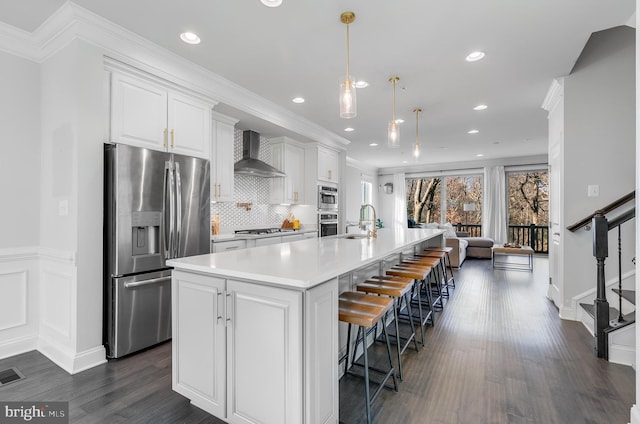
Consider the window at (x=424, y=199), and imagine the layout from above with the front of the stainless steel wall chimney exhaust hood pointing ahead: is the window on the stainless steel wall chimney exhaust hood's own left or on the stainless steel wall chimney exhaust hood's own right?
on the stainless steel wall chimney exhaust hood's own left

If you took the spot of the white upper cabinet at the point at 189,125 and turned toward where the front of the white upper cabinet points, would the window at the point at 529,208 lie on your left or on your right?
on your left

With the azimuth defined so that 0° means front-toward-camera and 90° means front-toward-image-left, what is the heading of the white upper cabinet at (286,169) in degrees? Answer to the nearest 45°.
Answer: approximately 315°

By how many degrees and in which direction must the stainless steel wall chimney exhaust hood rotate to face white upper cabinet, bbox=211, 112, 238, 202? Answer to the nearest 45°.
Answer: approximately 90° to its right

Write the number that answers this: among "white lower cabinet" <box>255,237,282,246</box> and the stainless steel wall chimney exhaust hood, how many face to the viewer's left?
0

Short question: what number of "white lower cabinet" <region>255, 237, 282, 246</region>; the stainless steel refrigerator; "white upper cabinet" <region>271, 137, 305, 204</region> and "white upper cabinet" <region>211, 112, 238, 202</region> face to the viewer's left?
0

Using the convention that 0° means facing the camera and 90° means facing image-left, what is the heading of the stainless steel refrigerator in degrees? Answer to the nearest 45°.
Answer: approximately 315°

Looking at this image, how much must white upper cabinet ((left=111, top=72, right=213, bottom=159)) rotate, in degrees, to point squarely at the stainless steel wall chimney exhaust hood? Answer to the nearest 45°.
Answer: approximately 90° to its left

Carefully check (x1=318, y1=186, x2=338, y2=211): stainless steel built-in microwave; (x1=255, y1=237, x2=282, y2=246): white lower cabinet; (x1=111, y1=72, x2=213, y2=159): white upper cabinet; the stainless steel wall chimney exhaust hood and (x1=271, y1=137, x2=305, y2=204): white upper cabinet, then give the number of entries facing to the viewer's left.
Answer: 0

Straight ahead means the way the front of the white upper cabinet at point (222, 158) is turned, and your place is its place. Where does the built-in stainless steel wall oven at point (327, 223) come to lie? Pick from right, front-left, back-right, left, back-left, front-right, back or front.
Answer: left

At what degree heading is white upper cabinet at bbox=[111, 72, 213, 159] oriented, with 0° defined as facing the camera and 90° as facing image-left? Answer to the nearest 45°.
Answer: approximately 315°

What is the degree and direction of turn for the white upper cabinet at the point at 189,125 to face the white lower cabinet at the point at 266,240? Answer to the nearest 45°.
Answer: approximately 90° to its left

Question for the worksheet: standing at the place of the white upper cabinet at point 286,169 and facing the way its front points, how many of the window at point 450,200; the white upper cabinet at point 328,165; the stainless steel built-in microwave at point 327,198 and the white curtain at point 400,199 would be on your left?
4
